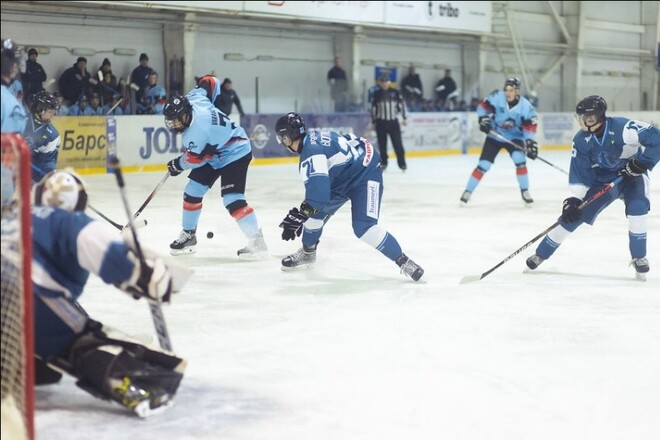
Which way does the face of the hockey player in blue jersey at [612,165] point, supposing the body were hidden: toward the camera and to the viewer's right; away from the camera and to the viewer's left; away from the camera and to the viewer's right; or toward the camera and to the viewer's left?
toward the camera and to the viewer's left

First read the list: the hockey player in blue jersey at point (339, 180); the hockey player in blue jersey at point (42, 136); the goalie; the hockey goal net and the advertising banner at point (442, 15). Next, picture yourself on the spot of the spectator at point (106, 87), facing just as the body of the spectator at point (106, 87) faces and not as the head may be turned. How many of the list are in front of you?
4

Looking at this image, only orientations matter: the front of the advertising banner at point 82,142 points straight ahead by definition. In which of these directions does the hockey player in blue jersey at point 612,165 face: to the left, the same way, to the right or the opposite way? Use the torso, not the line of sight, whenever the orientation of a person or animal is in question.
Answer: to the right

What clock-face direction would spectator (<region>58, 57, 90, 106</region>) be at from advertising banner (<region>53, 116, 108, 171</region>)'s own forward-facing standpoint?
The spectator is roughly at 6 o'clock from the advertising banner.

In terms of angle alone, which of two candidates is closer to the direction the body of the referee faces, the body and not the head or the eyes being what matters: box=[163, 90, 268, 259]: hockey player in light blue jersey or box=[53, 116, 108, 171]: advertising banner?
the hockey player in light blue jersey

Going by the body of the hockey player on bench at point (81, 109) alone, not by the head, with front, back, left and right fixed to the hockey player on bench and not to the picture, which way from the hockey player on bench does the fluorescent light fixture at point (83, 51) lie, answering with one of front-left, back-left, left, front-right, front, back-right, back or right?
back

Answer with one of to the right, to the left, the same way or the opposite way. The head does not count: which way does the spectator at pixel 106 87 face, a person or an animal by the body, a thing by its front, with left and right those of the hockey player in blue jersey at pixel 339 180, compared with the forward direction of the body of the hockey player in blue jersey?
to the left

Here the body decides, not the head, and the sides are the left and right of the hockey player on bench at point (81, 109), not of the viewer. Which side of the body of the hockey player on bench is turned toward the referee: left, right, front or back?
left

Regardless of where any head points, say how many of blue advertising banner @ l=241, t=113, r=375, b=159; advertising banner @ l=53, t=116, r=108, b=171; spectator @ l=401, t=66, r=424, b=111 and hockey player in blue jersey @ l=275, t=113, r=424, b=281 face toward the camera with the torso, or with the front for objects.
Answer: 3

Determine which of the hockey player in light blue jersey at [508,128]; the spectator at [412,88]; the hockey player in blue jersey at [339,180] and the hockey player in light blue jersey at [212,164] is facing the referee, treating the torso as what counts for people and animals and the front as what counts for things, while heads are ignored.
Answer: the spectator

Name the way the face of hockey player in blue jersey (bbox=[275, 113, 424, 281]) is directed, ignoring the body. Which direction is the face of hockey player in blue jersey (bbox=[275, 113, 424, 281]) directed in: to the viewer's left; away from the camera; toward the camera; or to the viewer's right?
to the viewer's left
